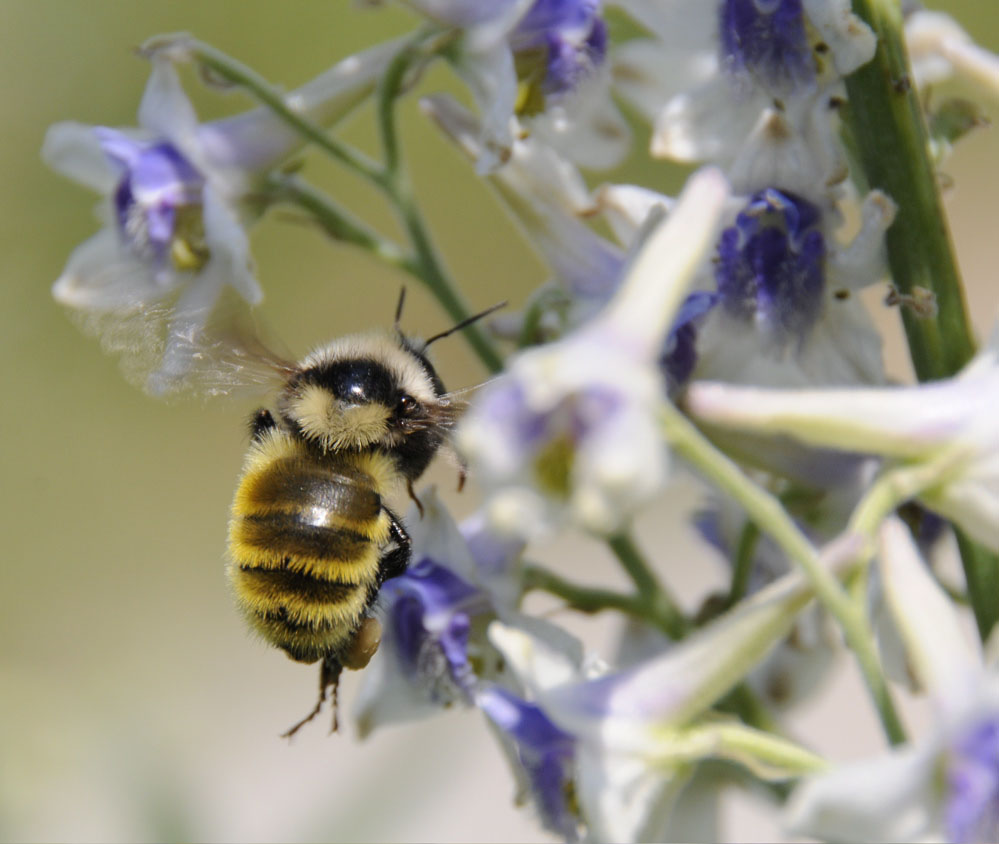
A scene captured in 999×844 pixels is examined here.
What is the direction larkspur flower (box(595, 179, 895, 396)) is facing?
toward the camera

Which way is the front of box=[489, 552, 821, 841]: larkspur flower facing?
to the viewer's left

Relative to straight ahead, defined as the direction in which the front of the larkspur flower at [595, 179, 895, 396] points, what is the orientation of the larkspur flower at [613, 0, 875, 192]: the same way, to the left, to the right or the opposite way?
the same way

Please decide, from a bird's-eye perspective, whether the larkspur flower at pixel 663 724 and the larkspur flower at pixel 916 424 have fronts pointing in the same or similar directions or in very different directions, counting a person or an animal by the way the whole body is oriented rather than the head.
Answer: very different directions

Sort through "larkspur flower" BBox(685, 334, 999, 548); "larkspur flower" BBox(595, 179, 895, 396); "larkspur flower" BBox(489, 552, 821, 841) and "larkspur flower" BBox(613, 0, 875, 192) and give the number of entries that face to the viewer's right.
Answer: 1

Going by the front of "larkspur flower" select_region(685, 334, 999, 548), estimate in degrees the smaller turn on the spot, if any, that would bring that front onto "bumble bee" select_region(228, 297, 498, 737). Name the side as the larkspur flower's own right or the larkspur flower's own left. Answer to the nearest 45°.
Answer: approximately 135° to the larkspur flower's own left

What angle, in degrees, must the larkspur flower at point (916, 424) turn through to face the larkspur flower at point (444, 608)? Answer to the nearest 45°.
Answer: approximately 135° to its left

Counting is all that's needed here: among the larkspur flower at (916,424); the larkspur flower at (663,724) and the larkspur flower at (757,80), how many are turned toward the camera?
1

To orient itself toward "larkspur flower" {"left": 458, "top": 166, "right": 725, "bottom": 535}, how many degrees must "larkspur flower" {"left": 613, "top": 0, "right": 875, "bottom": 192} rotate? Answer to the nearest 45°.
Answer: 0° — it already faces it

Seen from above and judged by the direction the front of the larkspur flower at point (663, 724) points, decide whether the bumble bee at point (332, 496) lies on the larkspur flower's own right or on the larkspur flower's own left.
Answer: on the larkspur flower's own right

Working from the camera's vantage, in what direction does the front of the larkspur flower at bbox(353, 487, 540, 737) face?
facing the viewer and to the left of the viewer

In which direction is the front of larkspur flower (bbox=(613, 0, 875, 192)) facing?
toward the camera

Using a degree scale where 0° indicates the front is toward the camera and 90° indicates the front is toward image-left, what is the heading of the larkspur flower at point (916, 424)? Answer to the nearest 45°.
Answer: approximately 270°

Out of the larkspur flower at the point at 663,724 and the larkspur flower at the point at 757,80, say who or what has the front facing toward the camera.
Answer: the larkspur flower at the point at 757,80

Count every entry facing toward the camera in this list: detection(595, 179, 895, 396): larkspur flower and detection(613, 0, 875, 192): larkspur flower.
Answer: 2
